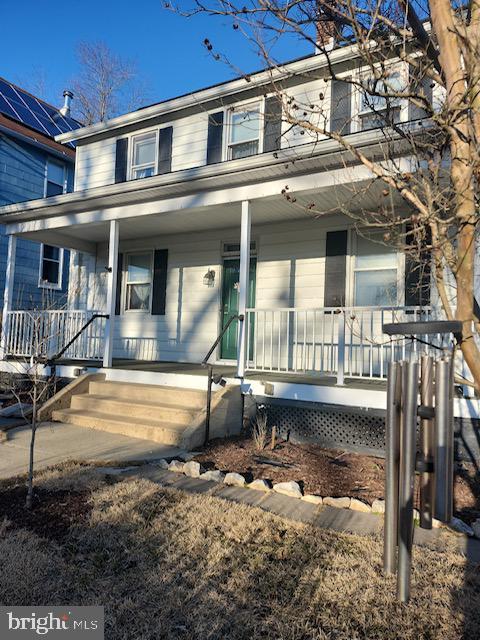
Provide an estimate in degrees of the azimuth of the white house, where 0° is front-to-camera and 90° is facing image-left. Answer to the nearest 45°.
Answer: approximately 45°

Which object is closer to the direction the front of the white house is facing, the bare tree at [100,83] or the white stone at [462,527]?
the white stone

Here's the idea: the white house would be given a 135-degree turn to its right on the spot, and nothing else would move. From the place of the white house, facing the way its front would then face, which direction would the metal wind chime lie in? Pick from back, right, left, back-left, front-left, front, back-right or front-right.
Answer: back

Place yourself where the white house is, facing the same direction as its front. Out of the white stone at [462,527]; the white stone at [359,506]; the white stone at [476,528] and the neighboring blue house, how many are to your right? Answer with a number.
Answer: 1

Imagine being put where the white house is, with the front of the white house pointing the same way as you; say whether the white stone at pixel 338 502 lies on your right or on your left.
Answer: on your left

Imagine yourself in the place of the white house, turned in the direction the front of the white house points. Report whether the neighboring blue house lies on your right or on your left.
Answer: on your right

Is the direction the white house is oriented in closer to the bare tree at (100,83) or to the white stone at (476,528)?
the white stone

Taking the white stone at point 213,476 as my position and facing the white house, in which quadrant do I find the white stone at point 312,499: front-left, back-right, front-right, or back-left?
back-right

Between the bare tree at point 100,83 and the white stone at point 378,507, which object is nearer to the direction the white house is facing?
the white stone

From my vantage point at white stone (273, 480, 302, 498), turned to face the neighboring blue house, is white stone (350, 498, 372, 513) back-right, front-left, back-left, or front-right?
back-right
